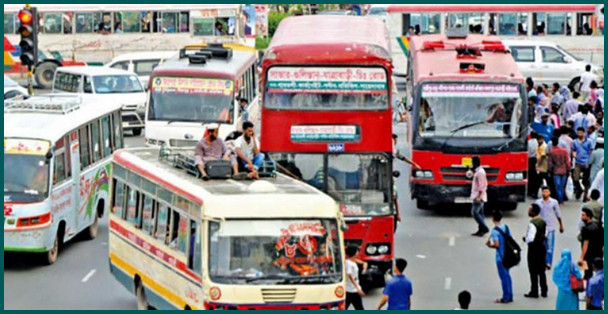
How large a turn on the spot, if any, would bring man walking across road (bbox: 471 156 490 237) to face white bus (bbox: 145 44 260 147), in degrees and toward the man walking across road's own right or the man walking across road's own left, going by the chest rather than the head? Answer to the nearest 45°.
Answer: approximately 45° to the man walking across road's own right

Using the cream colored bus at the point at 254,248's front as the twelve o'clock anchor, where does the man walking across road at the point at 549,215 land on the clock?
The man walking across road is roughly at 9 o'clock from the cream colored bus.

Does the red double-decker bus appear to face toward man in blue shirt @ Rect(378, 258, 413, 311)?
yes

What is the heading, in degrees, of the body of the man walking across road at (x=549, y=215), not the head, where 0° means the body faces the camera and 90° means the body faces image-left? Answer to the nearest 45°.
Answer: approximately 45°

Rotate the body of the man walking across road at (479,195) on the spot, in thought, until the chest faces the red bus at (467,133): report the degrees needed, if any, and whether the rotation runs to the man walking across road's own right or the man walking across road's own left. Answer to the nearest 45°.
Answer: approximately 90° to the man walking across road's own right

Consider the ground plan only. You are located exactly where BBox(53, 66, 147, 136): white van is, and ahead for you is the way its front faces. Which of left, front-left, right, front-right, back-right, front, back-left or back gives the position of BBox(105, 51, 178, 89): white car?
back-left

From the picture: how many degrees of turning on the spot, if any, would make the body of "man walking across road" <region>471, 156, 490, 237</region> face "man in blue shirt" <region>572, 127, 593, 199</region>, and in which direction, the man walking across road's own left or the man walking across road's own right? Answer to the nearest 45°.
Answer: approximately 135° to the man walking across road's own right

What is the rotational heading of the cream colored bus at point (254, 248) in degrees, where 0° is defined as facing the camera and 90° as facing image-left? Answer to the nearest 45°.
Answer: approximately 315°
